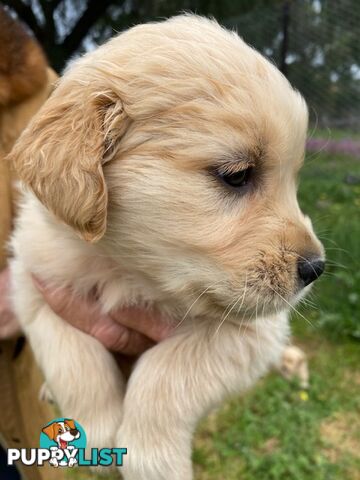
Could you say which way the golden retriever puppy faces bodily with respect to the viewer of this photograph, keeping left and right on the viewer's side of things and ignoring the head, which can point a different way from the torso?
facing the viewer and to the right of the viewer
